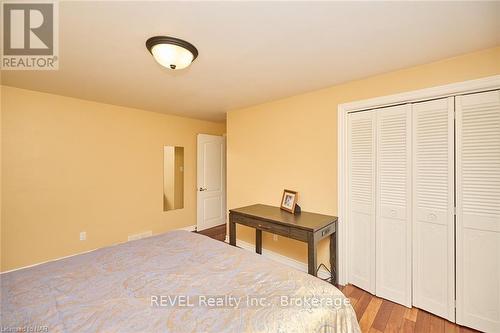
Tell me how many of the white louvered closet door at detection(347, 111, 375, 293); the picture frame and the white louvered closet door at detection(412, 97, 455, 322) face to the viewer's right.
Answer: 0

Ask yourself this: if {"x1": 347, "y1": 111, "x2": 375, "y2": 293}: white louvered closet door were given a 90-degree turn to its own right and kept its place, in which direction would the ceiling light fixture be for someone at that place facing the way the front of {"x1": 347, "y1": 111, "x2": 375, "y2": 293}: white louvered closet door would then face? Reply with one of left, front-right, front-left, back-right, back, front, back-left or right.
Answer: left

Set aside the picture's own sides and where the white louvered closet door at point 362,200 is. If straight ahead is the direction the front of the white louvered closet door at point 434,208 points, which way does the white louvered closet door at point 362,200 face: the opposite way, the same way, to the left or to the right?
the same way

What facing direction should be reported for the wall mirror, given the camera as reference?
facing the viewer and to the right of the viewer

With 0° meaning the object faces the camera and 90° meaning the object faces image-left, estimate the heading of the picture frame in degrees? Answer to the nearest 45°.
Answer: approximately 45°

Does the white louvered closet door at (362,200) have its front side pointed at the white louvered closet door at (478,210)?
no

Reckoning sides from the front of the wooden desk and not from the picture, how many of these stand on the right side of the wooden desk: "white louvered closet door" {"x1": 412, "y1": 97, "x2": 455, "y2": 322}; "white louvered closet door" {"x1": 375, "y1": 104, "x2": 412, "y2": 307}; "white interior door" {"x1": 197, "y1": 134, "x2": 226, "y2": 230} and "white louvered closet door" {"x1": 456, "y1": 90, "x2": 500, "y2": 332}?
1

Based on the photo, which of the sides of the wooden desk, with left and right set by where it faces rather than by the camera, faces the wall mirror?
right

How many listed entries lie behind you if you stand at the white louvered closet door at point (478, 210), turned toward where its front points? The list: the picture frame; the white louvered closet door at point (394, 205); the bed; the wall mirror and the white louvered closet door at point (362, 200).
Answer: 0

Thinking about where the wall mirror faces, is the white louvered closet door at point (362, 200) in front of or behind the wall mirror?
in front

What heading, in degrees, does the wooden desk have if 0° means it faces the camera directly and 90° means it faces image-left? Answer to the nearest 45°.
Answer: approximately 45°

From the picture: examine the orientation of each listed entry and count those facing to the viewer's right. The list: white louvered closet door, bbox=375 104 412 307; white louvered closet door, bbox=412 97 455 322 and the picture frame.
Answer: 0

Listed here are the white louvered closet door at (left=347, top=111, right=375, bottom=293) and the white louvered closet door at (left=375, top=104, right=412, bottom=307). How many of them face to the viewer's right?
0

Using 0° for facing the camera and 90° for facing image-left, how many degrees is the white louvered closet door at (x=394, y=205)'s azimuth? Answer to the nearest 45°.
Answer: approximately 45°

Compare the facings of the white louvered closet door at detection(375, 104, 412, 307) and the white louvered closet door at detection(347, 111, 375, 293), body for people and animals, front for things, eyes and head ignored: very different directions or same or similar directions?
same or similar directions

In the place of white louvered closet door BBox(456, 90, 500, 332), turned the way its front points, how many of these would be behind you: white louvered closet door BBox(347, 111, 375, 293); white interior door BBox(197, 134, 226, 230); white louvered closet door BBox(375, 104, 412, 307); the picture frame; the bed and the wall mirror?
0

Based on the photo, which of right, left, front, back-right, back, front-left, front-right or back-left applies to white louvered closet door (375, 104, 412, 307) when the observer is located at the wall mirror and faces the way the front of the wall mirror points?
front

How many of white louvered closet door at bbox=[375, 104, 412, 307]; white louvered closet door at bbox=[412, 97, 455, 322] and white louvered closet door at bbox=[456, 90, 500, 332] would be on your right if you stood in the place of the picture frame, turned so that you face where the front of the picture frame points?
0

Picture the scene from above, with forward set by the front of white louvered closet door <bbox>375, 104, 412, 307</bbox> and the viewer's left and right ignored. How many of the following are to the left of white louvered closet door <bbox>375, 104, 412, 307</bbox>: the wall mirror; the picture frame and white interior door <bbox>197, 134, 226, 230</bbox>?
0
